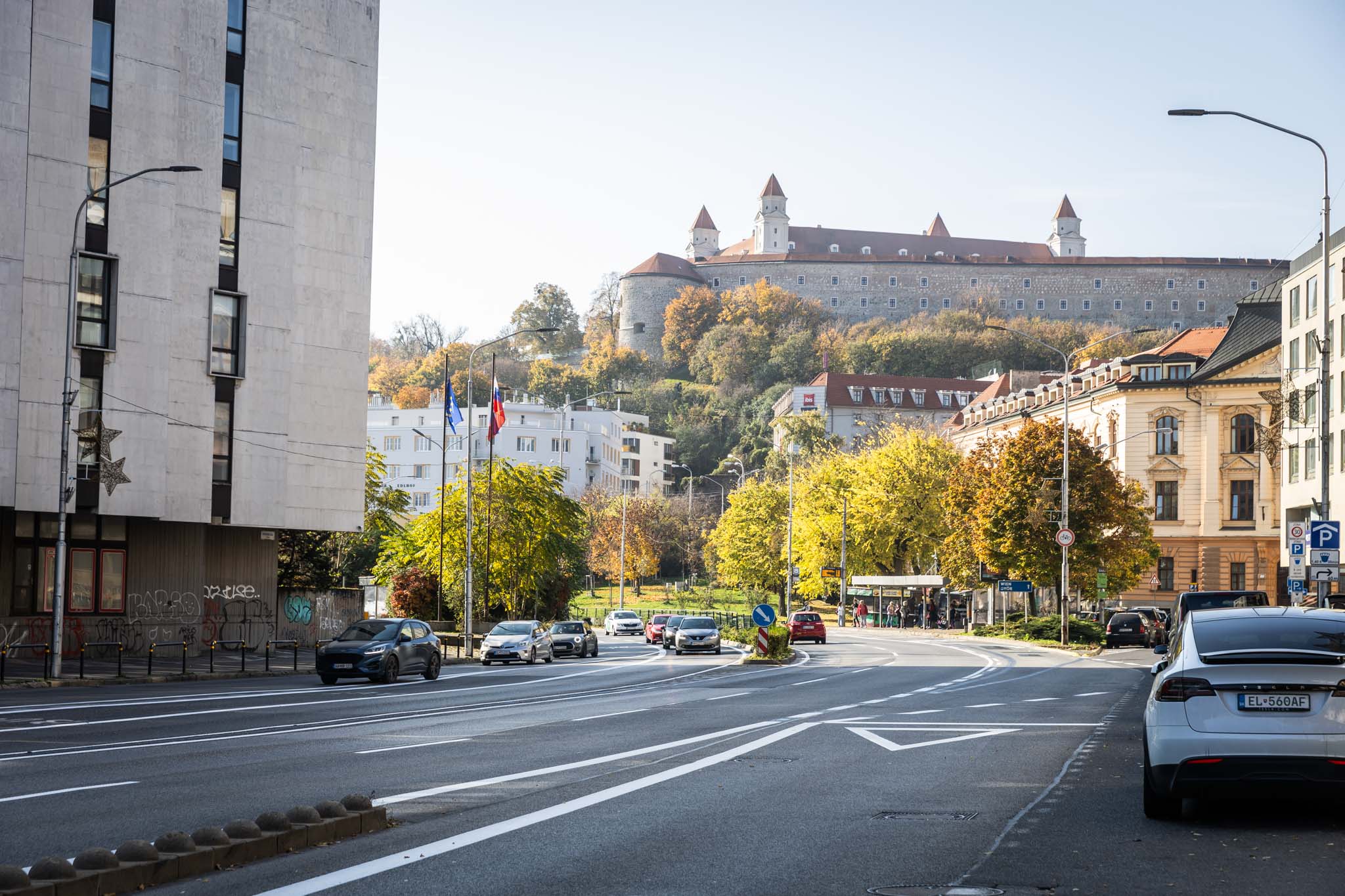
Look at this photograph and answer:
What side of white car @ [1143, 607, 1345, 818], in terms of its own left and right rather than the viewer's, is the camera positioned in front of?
back

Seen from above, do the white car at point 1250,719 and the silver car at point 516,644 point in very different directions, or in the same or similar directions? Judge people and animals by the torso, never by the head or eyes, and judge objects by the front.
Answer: very different directions

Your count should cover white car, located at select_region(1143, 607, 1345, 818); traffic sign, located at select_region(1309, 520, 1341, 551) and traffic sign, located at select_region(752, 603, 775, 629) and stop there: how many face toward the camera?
2

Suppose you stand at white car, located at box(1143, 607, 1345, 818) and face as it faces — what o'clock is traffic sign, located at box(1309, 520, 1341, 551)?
The traffic sign is roughly at 12 o'clock from the white car.

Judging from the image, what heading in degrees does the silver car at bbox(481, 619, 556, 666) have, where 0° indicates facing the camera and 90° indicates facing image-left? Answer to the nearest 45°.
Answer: approximately 45°

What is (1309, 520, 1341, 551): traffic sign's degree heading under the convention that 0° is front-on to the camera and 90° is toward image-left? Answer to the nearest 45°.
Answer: approximately 0°

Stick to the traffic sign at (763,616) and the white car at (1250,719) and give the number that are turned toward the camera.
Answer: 1

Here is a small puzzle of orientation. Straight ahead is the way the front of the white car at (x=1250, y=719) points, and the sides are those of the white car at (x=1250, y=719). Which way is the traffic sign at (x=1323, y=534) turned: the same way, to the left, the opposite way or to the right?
the opposite way

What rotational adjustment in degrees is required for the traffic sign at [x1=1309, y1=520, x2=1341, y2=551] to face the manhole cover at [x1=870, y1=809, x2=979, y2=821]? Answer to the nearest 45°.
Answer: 0° — it already faces it

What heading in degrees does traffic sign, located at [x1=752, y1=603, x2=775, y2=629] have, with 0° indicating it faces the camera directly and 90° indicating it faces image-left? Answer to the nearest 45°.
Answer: approximately 0°

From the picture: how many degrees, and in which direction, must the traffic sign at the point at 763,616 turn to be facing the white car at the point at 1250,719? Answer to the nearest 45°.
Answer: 0° — it already faces it
